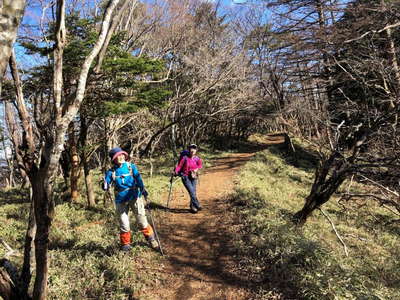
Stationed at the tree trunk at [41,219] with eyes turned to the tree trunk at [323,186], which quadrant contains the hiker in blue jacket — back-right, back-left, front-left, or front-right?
front-left

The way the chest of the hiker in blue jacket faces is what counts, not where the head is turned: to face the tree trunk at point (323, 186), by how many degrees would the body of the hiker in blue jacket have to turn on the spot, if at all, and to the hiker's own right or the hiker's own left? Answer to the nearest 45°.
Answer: approximately 90° to the hiker's own left

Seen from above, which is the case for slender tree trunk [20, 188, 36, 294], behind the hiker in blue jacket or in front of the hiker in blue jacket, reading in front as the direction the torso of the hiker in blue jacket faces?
in front

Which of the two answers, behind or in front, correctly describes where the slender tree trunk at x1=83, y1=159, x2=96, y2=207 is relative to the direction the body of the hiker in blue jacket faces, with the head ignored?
behind

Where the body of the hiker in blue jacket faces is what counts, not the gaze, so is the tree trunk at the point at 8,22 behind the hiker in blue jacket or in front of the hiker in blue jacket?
in front

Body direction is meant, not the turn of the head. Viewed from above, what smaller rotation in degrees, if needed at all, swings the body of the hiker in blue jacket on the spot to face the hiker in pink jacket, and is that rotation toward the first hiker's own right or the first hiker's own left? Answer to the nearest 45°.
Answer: approximately 135° to the first hiker's own left

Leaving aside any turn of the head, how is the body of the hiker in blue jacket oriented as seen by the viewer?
toward the camera
